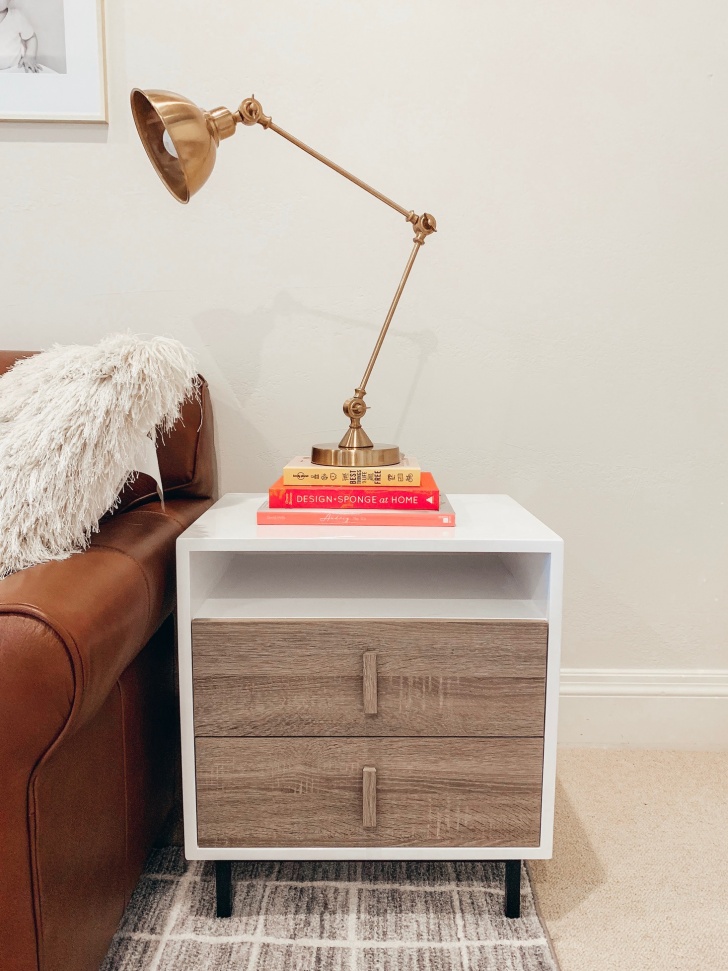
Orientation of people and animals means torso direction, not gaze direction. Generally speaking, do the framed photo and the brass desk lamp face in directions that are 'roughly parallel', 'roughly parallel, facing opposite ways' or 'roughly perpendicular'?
roughly perpendicular

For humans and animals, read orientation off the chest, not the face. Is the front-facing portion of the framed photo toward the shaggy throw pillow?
yes

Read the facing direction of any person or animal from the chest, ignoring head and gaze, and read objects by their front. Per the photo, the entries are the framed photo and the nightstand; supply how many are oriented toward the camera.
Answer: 2

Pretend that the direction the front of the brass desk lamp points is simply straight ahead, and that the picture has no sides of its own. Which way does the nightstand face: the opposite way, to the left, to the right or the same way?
to the left

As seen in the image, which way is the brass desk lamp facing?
to the viewer's left

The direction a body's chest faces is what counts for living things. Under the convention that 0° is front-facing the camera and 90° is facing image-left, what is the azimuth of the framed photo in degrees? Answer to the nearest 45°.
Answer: approximately 0°

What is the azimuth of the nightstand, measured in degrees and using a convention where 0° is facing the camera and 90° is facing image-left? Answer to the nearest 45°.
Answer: approximately 0°
